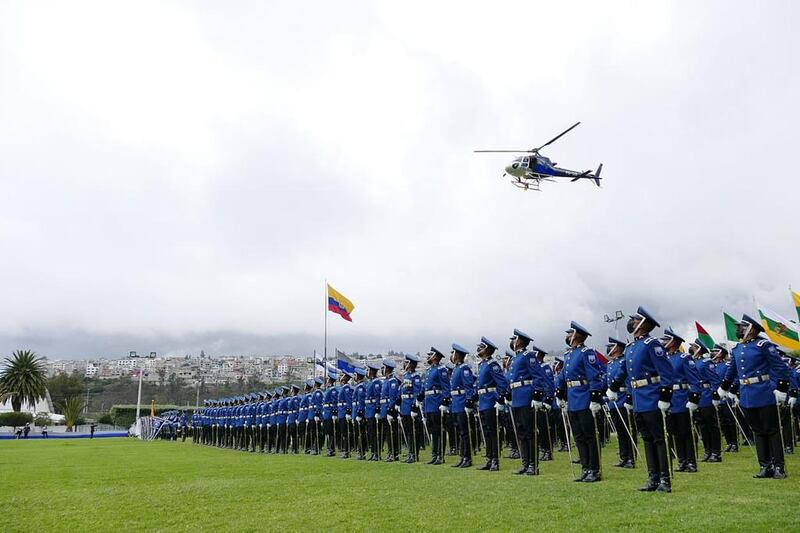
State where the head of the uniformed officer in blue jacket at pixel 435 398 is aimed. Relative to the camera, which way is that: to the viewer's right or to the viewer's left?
to the viewer's left

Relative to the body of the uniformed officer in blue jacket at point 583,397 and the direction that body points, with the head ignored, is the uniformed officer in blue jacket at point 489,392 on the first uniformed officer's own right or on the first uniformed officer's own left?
on the first uniformed officer's own right

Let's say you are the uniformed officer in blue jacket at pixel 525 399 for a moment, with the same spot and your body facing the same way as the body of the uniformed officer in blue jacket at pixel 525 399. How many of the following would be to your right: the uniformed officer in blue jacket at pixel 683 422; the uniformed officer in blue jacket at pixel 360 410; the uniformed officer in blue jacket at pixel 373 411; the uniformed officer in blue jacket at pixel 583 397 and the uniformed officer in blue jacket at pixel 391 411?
3

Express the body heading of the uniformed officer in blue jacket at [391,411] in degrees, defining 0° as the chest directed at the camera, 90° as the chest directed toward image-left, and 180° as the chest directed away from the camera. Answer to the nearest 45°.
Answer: approximately 45°

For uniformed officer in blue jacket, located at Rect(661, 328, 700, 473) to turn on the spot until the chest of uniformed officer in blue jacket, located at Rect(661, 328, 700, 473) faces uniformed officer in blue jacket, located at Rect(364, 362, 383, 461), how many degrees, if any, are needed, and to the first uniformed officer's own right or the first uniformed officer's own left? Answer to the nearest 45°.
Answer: approximately 90° to the first uniformed officer's own right

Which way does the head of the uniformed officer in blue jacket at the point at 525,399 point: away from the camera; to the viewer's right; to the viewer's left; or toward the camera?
to the viewer's left

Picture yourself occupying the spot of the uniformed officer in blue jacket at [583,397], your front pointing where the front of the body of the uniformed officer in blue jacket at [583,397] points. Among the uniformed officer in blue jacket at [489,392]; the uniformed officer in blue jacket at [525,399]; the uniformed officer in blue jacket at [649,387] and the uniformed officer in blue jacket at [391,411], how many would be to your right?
3

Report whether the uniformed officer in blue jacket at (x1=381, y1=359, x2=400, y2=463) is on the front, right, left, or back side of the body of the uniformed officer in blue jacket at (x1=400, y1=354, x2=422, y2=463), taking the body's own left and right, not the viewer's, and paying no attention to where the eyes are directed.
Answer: right

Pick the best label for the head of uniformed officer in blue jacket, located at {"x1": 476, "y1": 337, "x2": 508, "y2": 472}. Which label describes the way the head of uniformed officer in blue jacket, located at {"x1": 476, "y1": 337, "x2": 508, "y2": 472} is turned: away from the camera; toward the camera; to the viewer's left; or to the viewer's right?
to the viewer's left

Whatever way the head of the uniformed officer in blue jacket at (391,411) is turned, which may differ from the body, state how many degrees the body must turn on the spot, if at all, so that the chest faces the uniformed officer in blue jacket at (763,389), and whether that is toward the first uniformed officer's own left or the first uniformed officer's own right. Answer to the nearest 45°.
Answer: approximately 90° to the first uniformed officer's own left

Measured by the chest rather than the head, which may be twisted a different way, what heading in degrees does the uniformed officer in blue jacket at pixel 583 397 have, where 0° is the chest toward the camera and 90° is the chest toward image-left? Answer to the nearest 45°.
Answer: approximately 45°

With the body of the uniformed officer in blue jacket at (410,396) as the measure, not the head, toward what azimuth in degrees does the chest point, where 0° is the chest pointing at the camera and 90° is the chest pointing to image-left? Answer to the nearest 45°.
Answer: approximately 45°

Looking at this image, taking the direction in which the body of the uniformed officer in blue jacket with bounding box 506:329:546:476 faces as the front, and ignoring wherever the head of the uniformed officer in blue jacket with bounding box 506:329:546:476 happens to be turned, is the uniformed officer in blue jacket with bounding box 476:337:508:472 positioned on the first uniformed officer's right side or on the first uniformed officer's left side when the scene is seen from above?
on the first uniformed officer's right side
